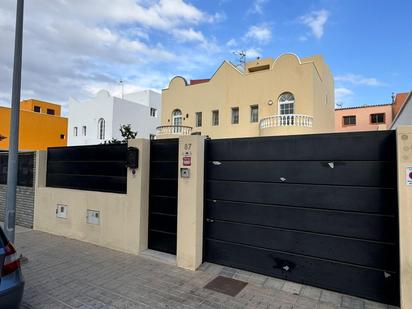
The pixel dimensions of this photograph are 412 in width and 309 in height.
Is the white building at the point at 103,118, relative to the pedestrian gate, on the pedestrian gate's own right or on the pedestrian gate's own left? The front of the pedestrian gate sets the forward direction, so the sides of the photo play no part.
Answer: on the pedestrian gate's own right

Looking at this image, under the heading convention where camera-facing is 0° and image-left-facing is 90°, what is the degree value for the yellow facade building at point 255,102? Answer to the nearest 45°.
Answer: approximately 45°

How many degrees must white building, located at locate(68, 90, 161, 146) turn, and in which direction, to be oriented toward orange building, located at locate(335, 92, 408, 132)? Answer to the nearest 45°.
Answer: approximately 135° to its left

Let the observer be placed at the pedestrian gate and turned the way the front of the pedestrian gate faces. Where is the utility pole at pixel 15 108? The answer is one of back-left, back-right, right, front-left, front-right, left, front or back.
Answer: front-right

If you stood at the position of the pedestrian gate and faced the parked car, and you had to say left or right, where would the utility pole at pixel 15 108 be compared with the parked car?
right

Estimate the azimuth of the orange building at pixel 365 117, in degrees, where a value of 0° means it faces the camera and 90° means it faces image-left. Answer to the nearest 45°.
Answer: approximately 45°

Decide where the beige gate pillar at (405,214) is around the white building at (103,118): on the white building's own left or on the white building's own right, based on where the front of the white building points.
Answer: on the white building's own left
